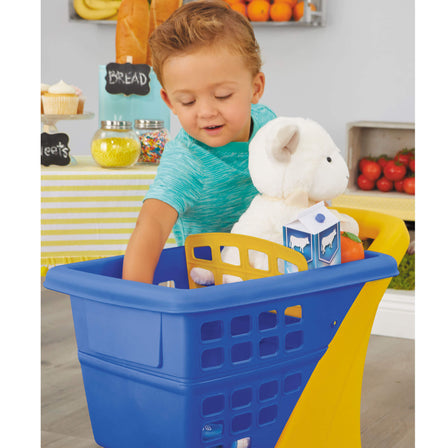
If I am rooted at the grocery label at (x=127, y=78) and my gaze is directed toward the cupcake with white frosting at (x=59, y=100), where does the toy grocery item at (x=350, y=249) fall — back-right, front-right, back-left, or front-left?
back-left

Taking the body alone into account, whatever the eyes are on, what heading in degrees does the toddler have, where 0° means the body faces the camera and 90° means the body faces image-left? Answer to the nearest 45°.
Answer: approximately 0°
